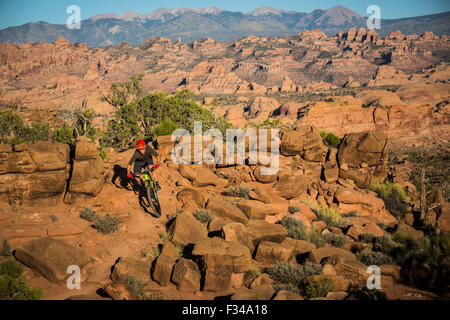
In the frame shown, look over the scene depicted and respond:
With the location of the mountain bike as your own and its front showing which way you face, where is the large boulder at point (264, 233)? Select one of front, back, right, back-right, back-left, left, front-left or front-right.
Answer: front-left

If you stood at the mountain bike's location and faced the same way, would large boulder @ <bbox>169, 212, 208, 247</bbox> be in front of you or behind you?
in front

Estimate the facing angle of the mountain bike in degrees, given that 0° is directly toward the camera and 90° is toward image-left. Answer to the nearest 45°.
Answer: approximately 0°

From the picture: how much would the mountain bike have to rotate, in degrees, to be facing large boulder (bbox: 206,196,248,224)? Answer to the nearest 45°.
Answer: approximately 90° to its left

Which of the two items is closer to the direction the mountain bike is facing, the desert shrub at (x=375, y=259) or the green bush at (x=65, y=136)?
the desert shrub

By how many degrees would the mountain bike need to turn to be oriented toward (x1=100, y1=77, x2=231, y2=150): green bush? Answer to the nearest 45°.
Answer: approximately 180°

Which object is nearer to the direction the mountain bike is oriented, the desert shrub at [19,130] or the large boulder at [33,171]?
the large boulder

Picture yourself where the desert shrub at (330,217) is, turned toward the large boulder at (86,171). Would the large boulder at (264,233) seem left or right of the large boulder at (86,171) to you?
left

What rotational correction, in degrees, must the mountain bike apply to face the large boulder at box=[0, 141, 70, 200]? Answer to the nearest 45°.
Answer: approximately 90° to its right

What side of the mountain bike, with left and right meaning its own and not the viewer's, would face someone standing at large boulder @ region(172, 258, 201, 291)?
front

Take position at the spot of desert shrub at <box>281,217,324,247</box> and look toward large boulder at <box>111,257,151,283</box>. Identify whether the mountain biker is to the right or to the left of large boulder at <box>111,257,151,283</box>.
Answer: right
